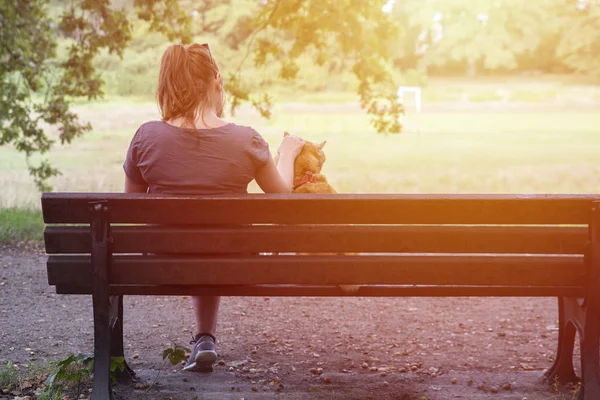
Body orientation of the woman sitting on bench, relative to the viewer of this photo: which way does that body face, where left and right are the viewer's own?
facing away from the viewer

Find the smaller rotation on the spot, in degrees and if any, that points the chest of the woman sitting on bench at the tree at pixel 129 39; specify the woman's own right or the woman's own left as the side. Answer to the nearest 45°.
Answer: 0° — they already face it

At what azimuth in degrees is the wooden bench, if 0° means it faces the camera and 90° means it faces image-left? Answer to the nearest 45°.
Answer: approximately 180°

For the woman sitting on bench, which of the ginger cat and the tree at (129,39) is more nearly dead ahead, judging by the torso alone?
the tree

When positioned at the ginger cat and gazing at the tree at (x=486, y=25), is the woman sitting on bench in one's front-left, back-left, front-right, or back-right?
back-left

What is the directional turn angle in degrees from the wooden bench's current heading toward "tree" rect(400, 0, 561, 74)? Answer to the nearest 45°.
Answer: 0° — it already faces it

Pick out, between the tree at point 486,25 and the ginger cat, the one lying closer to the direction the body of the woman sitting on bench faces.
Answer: the tree

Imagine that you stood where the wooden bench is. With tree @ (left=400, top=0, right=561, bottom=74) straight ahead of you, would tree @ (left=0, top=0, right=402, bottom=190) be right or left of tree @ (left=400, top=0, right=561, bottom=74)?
left
